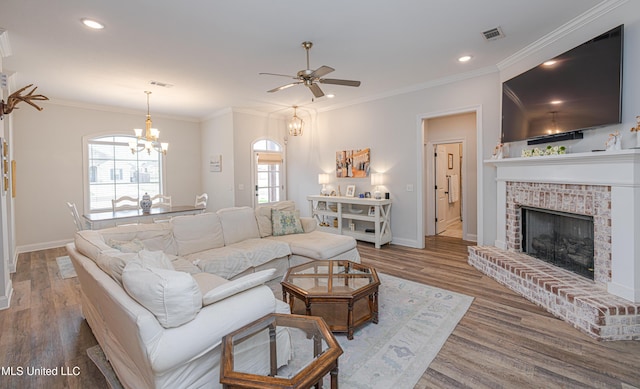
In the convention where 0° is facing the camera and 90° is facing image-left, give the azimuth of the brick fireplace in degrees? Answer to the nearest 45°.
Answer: approximately 45°

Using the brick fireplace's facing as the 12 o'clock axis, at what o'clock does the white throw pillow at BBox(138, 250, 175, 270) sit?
The white throw pillow is roughly at 12 o'clock from the brick fireplace.

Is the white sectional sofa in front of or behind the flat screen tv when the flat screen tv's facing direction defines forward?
in front

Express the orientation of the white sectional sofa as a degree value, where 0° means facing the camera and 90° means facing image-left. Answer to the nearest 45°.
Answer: approximately 315°

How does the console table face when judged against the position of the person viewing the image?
facing the viewer and to the left of the viewer

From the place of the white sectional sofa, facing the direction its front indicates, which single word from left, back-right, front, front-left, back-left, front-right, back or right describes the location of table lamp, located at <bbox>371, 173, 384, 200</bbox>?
left

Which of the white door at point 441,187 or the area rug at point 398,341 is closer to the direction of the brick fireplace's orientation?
the area rug

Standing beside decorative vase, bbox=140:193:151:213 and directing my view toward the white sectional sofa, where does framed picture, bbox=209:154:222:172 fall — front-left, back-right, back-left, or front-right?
back-left

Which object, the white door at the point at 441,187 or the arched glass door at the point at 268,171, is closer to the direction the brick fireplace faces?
the arched glass door

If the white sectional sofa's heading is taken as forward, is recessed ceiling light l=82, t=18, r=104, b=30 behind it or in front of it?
behind

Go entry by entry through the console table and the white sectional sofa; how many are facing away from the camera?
0

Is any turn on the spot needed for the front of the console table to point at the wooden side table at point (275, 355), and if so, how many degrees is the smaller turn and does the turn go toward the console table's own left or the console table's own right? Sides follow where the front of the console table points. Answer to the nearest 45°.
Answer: approximately 45° to the console table's own left

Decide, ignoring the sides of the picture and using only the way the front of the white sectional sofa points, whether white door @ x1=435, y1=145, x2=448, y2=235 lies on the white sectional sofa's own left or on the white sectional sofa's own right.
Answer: on the white sectional sofa's own left

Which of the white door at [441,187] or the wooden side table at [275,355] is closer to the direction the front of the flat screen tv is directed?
the wooden side table
